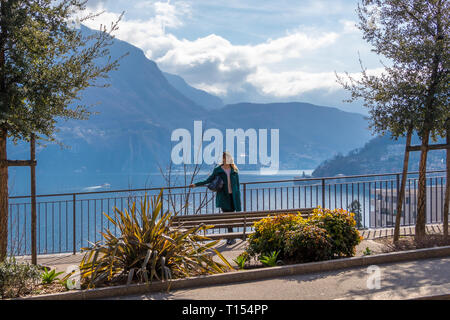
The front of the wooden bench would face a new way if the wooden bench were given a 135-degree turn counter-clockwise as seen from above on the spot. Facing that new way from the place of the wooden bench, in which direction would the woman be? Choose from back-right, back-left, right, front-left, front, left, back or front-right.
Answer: back-right

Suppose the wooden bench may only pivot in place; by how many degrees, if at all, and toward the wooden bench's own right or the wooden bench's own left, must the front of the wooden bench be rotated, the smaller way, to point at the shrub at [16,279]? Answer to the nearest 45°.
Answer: approximately 135° to the wooden bench's own left

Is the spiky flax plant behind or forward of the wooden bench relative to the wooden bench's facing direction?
behind

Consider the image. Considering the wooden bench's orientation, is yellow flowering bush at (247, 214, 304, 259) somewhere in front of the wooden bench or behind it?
behind

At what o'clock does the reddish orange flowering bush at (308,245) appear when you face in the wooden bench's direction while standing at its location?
The reddish orange flowering bush is roughly at 5 o'clock from the wooden bench.

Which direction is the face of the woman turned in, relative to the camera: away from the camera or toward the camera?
toward the camera

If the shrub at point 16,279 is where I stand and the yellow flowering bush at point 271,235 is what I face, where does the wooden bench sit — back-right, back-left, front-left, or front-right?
front-left

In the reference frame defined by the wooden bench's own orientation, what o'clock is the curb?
The curb is roughly at 6 o'clock from the wooden bench.

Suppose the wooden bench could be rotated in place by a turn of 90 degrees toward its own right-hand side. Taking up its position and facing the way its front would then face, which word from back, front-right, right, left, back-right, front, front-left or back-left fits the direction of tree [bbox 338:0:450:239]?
front

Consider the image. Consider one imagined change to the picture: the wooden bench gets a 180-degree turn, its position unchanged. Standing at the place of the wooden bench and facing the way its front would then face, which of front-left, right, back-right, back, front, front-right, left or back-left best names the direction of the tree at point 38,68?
front-right

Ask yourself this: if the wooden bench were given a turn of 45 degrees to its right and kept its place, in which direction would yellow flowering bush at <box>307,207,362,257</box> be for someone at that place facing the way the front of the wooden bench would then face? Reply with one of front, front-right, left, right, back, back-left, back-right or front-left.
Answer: right

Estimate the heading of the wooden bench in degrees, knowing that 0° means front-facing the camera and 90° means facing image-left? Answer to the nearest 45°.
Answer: approximately 180°
